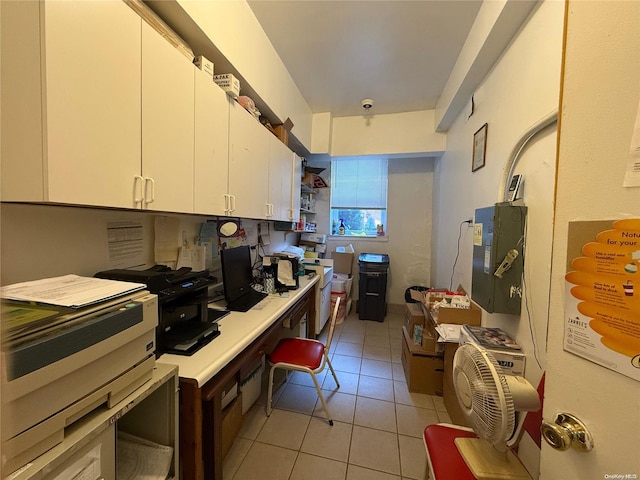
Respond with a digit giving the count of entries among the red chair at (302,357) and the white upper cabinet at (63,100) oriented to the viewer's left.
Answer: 1

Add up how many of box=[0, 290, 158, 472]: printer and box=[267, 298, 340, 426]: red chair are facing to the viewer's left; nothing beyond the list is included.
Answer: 1

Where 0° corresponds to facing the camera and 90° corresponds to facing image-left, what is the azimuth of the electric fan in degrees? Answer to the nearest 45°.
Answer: approximately 45°

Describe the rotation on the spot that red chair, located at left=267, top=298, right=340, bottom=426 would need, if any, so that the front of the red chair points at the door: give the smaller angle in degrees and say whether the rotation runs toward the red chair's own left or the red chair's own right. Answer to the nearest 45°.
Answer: approximately 135° to the red chair's own left

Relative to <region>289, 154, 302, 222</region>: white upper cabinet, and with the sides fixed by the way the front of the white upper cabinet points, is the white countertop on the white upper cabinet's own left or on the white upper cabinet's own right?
on the white upper cabinet's own right

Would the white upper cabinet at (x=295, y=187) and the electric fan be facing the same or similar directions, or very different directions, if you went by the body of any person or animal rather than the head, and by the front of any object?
very different directions

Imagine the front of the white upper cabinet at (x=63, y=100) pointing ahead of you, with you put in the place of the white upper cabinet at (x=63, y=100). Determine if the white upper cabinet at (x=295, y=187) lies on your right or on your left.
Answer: on your left

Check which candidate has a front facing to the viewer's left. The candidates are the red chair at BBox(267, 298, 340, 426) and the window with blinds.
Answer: the red chair

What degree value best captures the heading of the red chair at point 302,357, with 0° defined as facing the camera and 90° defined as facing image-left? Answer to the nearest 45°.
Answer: approximately 90°

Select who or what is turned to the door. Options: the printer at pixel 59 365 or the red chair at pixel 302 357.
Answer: the printer

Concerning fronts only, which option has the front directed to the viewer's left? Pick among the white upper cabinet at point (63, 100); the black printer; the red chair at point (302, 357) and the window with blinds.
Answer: the red chair

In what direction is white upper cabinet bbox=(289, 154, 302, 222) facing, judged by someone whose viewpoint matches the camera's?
facing to the right of the viewer
